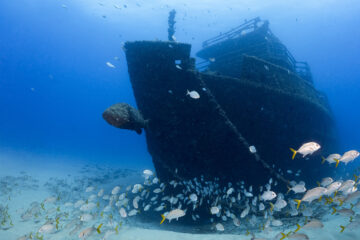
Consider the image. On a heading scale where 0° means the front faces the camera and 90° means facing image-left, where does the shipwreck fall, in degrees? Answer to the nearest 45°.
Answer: approximately 45°
